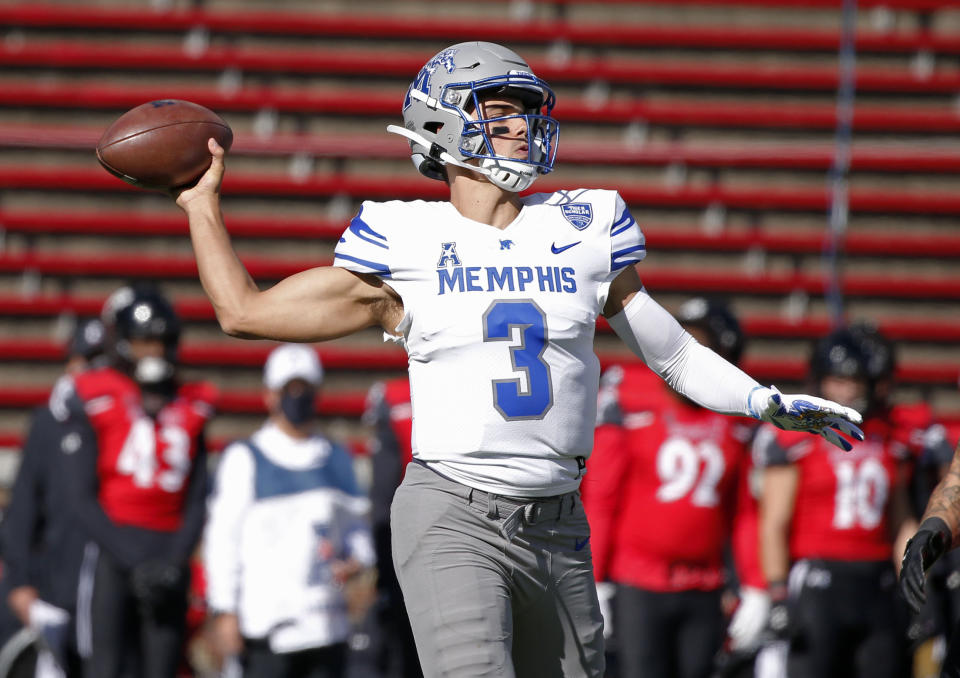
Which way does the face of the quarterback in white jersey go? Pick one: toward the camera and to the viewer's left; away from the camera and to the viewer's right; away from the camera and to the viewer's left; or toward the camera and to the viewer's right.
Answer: toward the camera and to the viewer's right

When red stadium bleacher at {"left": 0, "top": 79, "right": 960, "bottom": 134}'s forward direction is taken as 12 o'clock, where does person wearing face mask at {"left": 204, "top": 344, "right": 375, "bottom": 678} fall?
The person wearing face mask is roughly at 12 o'clock from the red stadium bleacher.

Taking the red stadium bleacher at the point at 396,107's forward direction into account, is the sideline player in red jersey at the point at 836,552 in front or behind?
in front

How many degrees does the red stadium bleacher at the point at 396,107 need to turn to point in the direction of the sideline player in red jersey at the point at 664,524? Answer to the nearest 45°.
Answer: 0° — it already faces them

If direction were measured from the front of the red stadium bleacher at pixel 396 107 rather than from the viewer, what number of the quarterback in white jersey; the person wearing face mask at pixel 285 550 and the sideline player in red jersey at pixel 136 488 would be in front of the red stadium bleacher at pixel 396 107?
3

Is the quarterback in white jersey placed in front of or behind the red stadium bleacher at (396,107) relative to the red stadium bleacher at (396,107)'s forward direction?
in front

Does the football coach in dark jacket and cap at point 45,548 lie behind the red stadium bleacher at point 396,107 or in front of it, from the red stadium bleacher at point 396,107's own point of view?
in front

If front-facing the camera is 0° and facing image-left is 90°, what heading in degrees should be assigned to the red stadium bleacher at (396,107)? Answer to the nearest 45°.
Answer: approximately 0°

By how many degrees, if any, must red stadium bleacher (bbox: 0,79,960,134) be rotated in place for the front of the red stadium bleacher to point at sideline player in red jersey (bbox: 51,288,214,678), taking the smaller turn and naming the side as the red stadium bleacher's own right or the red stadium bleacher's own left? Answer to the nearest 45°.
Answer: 0° — it already faces them
